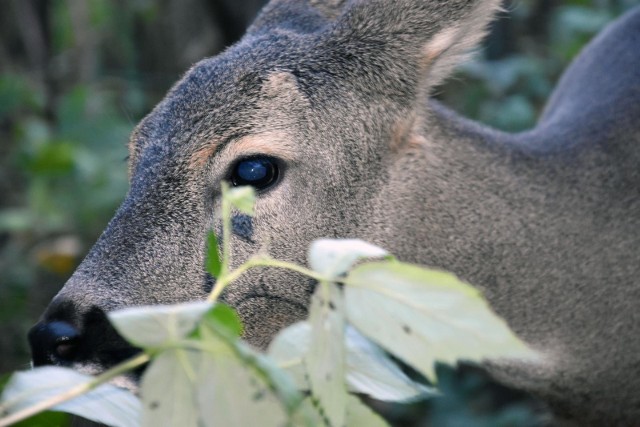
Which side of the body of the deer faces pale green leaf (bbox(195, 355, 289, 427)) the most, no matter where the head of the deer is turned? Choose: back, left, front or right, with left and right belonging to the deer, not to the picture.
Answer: left

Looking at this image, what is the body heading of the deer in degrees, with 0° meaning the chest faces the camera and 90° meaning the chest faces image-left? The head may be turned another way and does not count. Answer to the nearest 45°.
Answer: approximately 90°

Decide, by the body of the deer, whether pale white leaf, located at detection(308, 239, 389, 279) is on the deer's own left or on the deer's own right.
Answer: on the deer's own left

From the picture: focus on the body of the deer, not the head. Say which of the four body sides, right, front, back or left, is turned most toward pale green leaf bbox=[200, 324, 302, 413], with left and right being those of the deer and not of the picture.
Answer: left

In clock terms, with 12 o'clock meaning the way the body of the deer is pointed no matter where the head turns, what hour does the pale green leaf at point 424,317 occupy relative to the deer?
The pale green leaf is roughly at 9 o'clock from the deer.

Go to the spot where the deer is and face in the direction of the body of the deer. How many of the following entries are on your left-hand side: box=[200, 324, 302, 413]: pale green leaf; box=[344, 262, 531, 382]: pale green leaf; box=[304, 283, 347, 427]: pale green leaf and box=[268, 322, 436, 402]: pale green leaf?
4

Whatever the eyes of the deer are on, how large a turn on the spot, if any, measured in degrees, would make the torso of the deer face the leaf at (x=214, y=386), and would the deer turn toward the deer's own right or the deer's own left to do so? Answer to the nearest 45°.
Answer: approximately 90° to the deer's own left

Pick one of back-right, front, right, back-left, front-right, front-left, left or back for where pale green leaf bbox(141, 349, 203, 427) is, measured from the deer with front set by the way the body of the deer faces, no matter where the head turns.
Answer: left

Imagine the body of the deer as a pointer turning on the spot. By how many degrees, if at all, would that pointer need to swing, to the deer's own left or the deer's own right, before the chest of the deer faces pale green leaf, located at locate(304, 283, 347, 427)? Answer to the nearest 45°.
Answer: approximately 90° to the deer's own left
